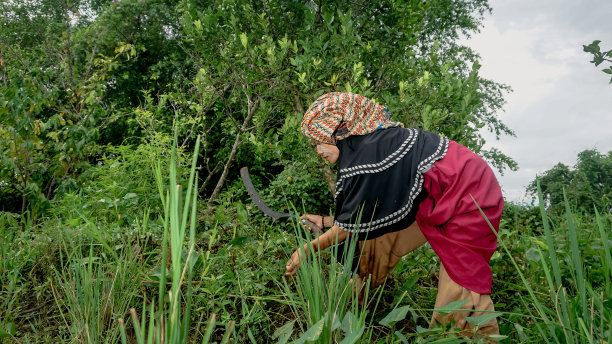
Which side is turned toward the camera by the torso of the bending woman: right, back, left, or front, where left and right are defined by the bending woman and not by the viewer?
left

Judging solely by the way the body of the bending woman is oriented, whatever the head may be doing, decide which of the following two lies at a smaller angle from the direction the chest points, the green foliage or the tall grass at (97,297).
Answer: the tall grass

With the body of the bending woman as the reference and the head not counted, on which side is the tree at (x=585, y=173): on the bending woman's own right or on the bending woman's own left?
on the bending woman's own right

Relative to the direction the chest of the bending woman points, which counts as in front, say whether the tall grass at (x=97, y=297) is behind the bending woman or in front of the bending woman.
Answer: in front

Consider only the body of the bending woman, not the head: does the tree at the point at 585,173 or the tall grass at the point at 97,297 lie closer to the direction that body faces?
the tall grass

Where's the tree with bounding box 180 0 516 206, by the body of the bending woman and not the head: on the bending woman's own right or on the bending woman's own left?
on the bending woman's own right

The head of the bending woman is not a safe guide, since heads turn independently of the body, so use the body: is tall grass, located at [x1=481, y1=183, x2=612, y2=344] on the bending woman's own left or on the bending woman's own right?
on the bending woman's own left

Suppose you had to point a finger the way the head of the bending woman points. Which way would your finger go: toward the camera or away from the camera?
toward the camera
